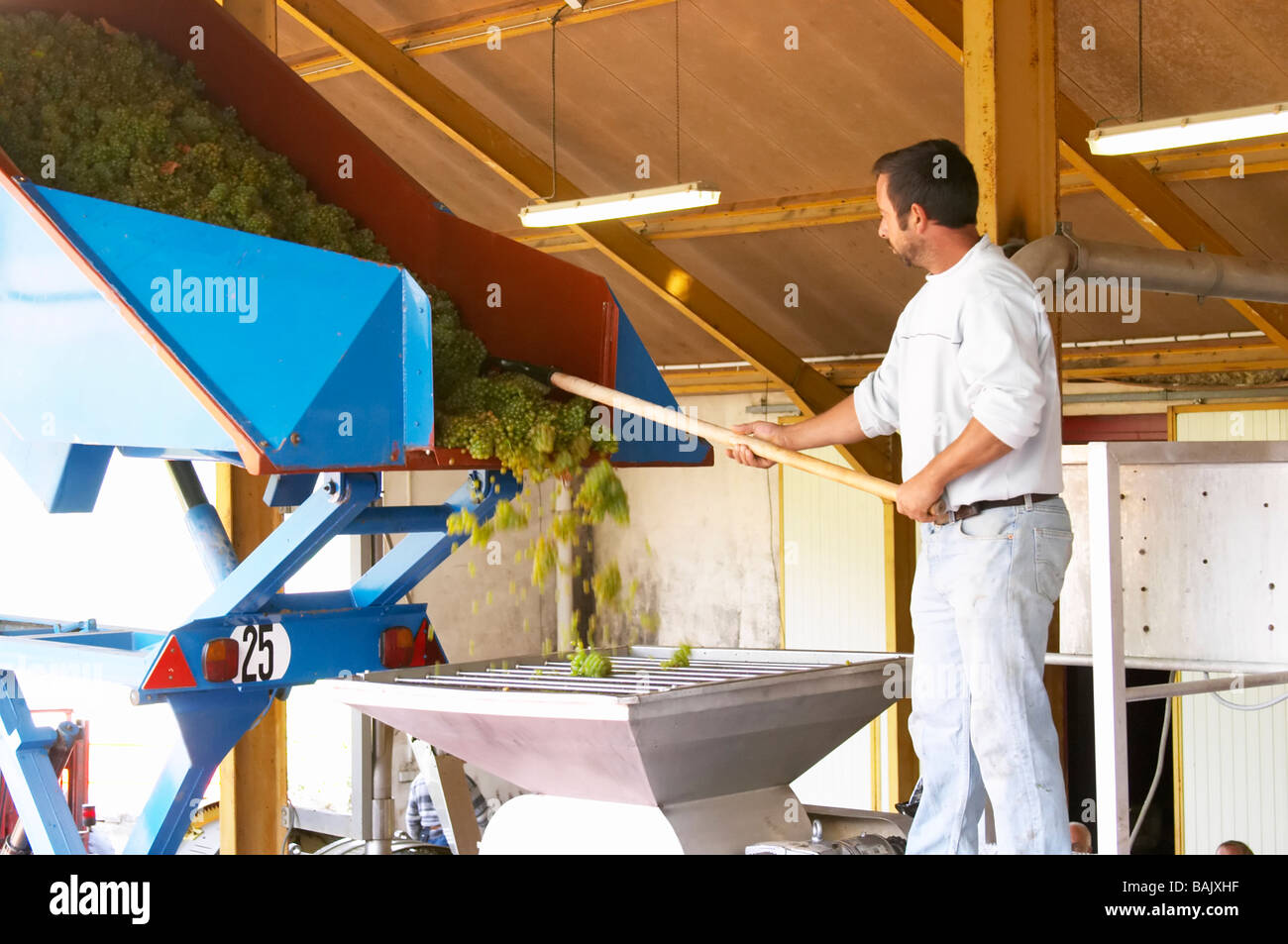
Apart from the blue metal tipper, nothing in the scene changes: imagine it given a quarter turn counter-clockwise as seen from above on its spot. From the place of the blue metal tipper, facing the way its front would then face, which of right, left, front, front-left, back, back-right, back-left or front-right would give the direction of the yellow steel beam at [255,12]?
back-right

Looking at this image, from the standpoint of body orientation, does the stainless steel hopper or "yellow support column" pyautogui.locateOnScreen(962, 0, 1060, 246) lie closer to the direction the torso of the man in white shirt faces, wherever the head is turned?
the stainless steel hopper

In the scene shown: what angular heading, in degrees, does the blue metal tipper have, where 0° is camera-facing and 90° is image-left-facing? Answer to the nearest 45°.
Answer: approximately 135°

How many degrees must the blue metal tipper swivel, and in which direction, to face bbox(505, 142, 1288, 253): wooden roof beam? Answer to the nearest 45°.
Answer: approximately 90° to its right

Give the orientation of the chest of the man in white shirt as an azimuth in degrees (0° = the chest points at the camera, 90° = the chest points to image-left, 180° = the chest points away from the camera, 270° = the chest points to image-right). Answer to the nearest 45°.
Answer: approximately 90°

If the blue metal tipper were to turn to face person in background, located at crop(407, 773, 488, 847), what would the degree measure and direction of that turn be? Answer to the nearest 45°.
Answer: approximately 45° to its right

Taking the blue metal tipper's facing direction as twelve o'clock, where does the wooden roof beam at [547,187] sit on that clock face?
The wooden roof beam is roughly at 2 o'clock from the blue metal tipper.
